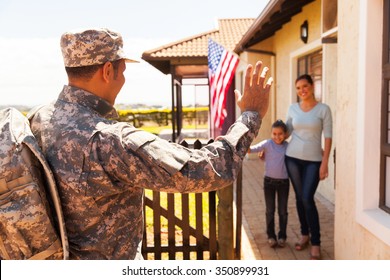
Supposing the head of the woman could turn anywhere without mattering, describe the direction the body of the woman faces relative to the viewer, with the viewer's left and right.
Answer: facing the viewer

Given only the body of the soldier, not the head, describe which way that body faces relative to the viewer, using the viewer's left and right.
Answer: facing away from the viewer and to the right of the viewer

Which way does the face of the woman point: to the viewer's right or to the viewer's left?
to the viewer's left

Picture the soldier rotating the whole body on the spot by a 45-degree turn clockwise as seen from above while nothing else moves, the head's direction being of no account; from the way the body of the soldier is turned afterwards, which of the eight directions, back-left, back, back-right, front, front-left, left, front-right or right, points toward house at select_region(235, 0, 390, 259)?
front-left

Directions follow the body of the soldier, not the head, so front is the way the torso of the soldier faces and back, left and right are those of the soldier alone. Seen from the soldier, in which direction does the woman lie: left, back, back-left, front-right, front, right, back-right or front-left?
front

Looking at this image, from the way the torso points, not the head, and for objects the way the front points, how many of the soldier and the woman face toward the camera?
1

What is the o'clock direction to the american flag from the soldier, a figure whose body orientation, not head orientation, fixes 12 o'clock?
The american flag is roughly at 11 o'clock from the soldier.

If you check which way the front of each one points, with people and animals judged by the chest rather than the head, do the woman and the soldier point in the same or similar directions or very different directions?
very different directions

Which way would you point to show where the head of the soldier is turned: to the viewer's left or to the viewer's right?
to the viewer's right

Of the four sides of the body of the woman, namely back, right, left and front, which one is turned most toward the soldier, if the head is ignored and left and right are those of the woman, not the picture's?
front
